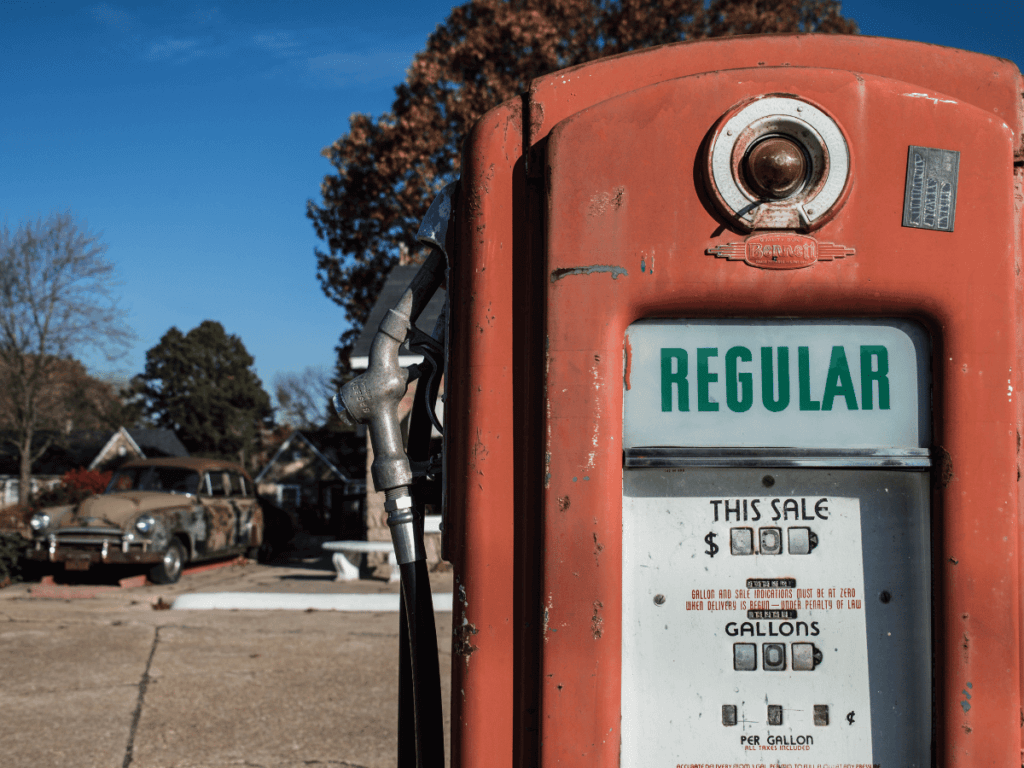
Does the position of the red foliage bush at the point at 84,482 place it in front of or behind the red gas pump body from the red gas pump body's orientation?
behind

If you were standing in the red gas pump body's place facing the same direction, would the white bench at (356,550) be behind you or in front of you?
behind

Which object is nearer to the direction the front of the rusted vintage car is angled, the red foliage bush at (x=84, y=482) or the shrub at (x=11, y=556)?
the shrub

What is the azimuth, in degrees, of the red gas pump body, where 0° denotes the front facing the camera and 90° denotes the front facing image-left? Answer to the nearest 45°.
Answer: approximately 0°

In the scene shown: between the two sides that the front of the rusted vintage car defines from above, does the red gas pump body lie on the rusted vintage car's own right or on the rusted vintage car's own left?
on the rusted vintage car's own left

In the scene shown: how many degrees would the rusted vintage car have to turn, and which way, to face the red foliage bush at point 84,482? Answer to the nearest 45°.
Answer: approximately 135° to its right

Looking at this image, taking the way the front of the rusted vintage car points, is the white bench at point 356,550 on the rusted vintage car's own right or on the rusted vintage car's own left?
on the rusted vintage car's own left

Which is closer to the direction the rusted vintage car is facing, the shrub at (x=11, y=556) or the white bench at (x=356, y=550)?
the shrub

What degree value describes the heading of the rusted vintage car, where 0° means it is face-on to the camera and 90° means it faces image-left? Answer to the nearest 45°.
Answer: approximately 45°
